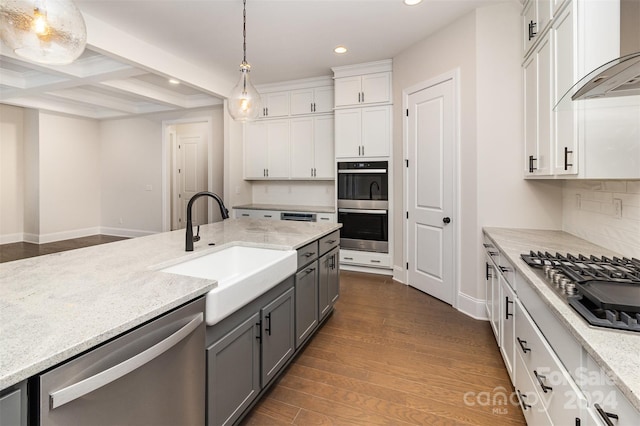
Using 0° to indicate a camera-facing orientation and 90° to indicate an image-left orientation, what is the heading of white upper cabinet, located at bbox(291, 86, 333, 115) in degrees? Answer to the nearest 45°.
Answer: approximately 0°

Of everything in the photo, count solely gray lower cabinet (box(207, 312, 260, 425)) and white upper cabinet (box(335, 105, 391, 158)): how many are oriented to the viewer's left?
0

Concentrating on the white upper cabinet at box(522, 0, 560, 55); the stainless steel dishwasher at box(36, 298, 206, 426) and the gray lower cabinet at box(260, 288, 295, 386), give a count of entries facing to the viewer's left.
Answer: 1

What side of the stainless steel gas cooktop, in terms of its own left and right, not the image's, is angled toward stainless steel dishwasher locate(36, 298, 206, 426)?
front

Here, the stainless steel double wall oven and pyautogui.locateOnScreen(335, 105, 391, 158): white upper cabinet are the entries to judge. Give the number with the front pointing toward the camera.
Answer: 2

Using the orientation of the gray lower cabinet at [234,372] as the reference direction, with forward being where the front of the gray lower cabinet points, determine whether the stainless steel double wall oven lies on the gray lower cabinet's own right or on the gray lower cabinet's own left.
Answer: on the gray lower cabinet's own left

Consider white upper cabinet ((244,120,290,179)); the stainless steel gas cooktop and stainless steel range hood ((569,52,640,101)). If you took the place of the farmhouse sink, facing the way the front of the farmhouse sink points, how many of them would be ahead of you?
2

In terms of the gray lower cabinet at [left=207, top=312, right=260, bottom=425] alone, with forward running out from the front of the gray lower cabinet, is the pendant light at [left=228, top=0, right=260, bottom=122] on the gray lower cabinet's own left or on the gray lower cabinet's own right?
on the gray lower cabinet's own left
